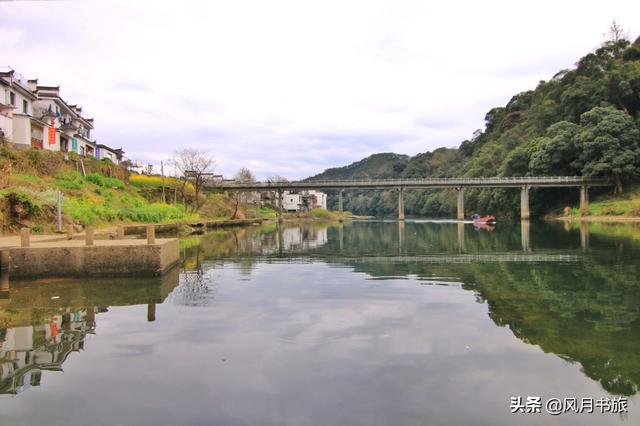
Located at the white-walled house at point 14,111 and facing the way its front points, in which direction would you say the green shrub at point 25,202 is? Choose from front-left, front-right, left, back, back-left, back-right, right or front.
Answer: front-right

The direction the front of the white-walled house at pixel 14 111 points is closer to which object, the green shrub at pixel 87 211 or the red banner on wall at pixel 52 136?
the green shrub

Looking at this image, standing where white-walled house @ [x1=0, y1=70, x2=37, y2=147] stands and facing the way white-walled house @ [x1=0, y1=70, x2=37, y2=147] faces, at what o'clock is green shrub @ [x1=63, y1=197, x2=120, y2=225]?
The green shrub is roughly at 1 o'clock from the white-walled house.

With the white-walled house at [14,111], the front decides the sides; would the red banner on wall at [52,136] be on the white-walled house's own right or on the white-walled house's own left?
on the white-walled house's own left

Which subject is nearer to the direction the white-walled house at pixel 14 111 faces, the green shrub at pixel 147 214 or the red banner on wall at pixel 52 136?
the green shrub

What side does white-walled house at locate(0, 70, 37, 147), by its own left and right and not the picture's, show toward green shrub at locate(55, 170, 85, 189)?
front

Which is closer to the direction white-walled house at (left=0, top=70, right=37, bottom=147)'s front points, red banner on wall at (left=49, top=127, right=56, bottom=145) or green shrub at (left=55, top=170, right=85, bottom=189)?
the green shrub

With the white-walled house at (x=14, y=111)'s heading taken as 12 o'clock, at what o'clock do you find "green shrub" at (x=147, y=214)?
The green shrub is roughly at 12 o'clock from the white-walled house.

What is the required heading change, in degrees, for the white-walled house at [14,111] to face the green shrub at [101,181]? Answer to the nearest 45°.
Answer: approximately 45° to its left

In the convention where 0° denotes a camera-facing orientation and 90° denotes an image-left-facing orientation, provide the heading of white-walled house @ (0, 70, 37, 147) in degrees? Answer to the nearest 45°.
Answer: approximately 315°
